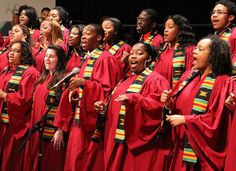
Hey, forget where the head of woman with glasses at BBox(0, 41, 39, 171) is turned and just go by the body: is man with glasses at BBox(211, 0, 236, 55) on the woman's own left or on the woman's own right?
on the woman's own left

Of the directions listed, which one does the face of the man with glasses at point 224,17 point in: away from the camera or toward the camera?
toward the camera

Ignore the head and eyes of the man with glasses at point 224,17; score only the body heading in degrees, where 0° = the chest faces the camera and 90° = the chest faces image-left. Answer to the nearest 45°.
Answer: approximately 45°

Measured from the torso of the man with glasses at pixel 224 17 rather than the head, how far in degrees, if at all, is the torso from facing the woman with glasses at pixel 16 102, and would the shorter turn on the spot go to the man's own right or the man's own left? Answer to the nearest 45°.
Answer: approximately 45° to the man's own right
